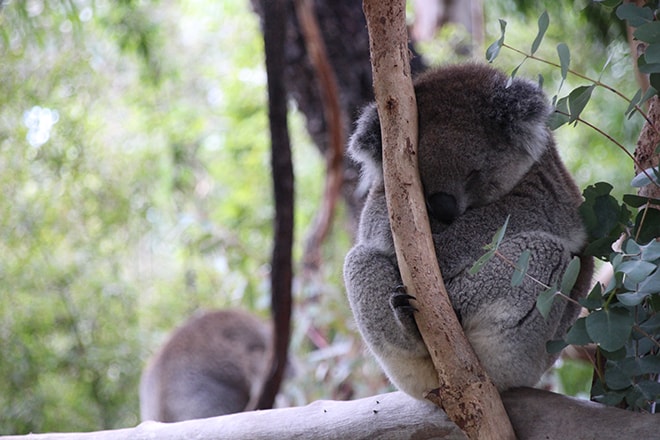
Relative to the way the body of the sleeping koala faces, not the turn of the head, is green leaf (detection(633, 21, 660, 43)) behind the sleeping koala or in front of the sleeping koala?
in front

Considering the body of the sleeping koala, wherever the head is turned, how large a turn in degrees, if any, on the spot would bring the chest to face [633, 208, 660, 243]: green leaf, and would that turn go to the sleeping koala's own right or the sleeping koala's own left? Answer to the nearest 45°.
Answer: approximately 45° to the sleeping koala's own left

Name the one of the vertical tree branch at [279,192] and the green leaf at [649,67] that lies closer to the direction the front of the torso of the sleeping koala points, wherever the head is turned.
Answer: the green leaf

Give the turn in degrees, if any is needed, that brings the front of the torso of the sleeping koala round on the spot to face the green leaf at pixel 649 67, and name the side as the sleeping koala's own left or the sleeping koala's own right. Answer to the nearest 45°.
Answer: approximately 45° to the sleeping koala's own left

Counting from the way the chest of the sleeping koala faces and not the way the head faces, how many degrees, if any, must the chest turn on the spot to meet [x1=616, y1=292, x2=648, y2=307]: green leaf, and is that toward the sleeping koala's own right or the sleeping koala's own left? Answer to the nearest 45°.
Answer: approximately 90° to the sleeping koala's own left

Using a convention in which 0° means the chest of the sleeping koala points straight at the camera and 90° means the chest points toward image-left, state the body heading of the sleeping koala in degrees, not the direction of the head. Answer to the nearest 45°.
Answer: approximately 0°

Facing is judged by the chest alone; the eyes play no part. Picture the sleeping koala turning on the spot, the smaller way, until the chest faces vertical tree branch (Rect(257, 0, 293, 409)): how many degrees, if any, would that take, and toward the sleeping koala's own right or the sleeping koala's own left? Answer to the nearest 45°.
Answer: approximately 135° to the sleeping koala's own right

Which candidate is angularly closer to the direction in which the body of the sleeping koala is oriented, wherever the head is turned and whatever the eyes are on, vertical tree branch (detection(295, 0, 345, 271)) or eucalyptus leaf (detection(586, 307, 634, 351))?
the eucalyptus leaf

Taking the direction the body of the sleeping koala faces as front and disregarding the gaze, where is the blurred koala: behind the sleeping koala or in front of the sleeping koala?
behind

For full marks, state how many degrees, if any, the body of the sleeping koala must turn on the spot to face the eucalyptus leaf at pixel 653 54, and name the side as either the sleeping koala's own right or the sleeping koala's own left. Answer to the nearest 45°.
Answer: approximately 45° to the sleeping koala's own left
